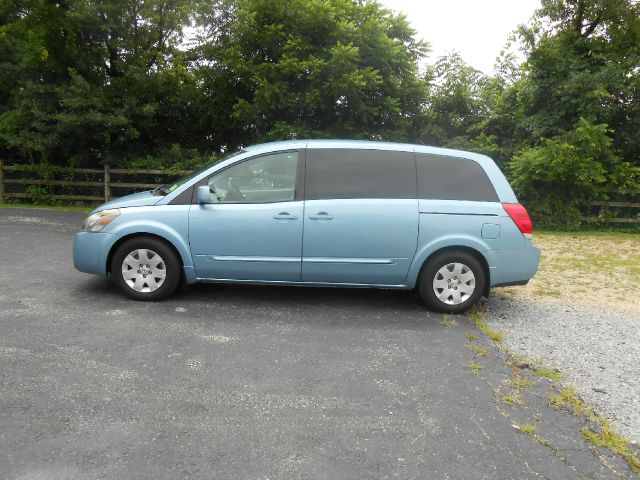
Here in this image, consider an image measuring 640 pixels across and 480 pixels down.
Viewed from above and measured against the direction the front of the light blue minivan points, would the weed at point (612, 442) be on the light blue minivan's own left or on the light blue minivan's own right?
on the light blue minivan's own left

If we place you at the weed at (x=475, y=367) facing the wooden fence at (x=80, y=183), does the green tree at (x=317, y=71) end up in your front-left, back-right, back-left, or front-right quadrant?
front-right

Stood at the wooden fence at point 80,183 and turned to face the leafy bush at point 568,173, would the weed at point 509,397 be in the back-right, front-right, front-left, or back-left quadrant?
front-right

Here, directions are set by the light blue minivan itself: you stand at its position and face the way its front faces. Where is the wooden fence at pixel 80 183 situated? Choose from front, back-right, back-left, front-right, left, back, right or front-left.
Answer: front-right

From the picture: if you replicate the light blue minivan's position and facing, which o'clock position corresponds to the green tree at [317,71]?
The green tree is roughly at 3 o'clock from the light blue minivan.

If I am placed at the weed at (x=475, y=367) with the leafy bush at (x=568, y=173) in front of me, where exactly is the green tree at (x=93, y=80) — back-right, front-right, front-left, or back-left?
front-left

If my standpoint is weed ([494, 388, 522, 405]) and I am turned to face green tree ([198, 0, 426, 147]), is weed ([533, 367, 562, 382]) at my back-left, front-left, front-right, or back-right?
front-right

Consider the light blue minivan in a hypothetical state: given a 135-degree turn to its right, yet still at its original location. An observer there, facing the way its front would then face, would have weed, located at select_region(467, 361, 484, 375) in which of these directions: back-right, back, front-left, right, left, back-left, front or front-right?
right

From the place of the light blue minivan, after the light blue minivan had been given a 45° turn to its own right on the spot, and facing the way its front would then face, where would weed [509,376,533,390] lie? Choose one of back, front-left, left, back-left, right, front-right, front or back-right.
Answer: back

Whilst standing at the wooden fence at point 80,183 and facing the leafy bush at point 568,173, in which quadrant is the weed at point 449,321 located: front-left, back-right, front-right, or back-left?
front-right

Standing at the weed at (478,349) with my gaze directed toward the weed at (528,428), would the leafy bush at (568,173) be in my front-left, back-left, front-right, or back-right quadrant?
back-left

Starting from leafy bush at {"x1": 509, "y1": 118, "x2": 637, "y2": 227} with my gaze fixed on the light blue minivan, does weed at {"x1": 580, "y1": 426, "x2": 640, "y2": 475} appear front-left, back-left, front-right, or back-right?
front-left

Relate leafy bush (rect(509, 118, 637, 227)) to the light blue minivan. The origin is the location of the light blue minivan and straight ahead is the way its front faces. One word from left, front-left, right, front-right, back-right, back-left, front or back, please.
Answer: back-right

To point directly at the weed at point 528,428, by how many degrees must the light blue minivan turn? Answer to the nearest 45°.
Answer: approximately 135° to its left

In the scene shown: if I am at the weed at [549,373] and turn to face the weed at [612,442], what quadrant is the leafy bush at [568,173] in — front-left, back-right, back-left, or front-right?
back-left

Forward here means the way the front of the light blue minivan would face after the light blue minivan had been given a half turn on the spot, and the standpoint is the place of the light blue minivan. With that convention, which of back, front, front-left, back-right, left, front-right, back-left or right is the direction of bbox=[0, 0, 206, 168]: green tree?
back-left

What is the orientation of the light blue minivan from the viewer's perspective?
to the viewer's left
